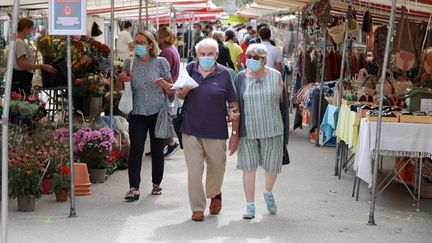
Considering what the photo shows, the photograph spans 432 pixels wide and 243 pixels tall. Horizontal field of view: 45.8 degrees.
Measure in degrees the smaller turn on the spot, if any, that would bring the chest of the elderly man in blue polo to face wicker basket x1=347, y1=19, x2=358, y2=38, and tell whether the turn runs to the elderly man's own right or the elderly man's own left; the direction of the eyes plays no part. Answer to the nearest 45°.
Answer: approximately 135° to the elderly man's own left

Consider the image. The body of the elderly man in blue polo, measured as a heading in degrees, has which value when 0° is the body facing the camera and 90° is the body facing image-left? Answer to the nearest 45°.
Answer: approximately 0°

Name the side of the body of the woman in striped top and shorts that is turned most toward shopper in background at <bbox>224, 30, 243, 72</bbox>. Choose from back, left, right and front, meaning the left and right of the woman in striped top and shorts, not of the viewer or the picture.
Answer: back

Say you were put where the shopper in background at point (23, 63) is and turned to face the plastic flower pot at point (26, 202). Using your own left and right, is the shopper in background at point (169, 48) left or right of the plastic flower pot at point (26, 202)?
left

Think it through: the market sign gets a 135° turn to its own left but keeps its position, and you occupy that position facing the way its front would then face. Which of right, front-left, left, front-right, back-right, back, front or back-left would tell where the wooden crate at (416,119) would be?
front-right

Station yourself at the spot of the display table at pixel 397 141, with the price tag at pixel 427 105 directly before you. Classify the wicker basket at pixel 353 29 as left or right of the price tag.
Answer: left

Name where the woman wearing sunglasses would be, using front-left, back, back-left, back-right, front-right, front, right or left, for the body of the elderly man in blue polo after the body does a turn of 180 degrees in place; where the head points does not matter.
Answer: front-left

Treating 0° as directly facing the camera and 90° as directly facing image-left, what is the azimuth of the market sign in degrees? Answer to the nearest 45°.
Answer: approximately 0°

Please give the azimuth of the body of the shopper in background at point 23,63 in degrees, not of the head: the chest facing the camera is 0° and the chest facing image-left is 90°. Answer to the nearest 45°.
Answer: approximately 270°

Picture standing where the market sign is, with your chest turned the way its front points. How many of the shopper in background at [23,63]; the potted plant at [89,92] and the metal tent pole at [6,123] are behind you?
2

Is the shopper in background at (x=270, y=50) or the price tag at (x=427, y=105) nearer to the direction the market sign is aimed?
the price tag
